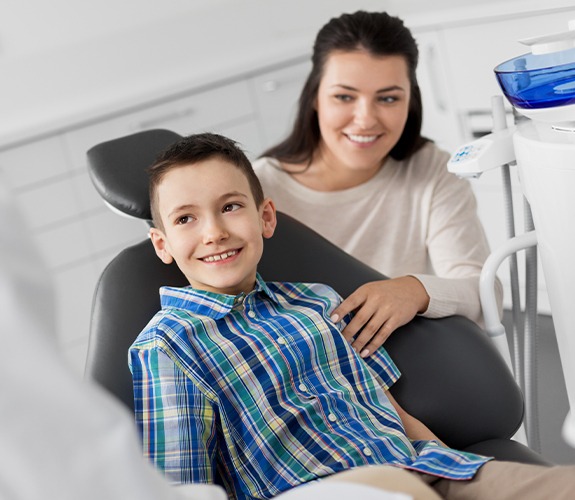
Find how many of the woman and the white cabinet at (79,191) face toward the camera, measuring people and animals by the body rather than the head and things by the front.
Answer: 2

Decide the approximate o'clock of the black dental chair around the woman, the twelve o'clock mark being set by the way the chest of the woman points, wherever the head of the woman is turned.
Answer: The black dental chair is roughly at 12 o'clock from the woman.

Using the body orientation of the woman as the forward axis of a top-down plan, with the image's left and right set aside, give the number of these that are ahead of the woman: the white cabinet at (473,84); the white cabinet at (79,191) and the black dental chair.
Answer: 1

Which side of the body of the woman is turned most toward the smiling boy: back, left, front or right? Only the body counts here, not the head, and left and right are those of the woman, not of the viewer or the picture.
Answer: front

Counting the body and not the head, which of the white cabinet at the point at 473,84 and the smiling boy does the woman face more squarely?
the smiling boy

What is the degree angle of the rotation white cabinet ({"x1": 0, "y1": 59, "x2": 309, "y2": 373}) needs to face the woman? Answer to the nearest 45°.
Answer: approximately 45° to its left
